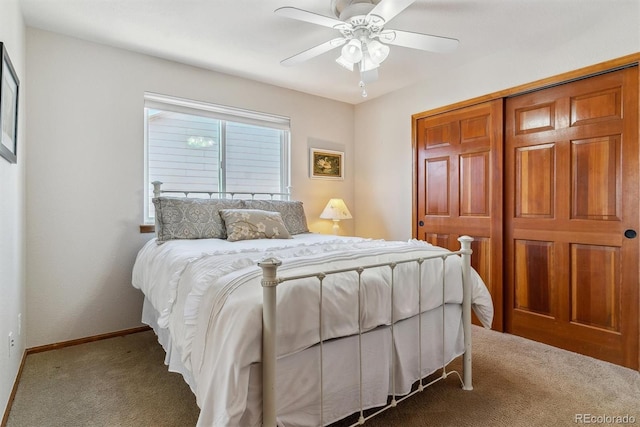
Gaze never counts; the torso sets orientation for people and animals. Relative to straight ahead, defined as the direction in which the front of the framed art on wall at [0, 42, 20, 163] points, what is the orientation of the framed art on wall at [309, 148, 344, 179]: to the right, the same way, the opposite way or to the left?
to the right

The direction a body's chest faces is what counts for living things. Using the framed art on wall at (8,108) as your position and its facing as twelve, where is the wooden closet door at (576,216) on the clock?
The wooden closet door is roughly at 1 o'clock from the framed art on wall.

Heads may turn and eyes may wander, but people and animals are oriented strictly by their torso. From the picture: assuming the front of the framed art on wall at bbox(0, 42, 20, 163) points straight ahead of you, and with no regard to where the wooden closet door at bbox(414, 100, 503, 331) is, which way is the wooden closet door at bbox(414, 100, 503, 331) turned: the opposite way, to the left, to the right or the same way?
the opposite way

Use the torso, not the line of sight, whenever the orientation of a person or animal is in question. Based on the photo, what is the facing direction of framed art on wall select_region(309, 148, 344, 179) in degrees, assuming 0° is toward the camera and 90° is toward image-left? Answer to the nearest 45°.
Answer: approximately 315°

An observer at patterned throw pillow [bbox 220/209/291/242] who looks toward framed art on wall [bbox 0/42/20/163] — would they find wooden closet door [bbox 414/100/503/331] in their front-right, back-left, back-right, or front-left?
back-left

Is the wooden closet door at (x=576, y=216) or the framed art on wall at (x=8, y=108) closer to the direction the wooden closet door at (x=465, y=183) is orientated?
the framed art on wall

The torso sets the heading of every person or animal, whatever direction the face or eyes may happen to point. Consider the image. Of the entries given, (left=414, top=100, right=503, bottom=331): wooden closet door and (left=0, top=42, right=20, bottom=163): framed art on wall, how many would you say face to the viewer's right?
1

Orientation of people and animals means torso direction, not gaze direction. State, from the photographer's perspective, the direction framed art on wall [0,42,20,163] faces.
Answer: facing to the right of the viewer

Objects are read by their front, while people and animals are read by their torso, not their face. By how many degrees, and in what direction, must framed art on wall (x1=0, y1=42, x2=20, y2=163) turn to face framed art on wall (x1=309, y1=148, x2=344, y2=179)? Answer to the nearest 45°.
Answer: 0° — it already faces it
